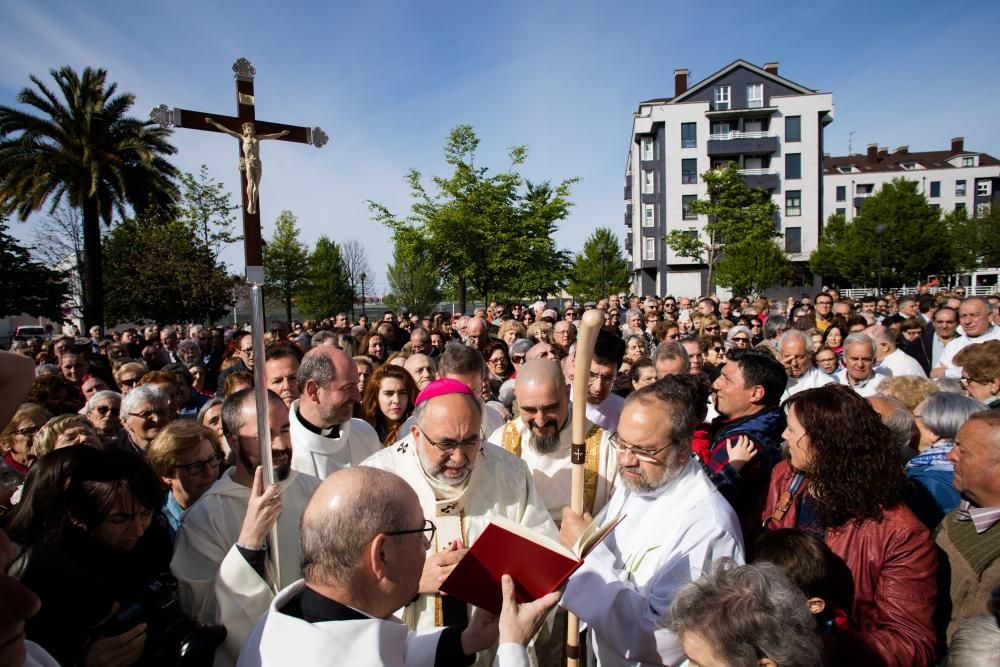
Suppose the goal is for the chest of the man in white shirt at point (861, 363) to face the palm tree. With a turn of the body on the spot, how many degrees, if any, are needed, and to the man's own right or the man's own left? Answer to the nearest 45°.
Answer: approximately 90° to the man's own right

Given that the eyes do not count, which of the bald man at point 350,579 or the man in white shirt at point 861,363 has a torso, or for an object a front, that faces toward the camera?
the man in white shirt

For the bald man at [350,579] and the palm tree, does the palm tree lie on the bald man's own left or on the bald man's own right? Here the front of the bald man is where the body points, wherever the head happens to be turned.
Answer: on the bald man's own left

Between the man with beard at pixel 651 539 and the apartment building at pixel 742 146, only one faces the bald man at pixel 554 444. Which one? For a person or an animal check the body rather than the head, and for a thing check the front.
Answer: the apartment building

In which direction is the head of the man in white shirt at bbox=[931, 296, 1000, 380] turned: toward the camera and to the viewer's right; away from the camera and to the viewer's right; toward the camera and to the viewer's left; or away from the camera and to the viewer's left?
toward the camera and to the viewer's left

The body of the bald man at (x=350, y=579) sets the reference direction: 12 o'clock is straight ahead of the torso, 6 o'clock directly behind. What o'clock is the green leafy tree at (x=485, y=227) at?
The green leafy tree is roughly at 11 o'clock from the bald man.

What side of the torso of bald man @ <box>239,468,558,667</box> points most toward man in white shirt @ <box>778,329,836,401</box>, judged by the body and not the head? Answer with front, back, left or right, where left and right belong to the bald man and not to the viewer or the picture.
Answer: front

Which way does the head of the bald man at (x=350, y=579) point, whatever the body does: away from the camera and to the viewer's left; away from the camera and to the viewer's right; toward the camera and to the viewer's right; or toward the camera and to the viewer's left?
away from the camera and to the viewer's right

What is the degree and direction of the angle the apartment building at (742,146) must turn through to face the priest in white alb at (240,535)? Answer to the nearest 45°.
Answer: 0° — it already faces them

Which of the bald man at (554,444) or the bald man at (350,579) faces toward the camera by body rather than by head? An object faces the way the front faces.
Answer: the bald man at (554,444)

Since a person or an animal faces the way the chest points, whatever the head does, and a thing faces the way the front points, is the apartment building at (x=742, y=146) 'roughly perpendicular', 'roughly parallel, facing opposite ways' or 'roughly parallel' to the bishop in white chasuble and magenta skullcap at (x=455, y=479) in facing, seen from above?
roughly parallel

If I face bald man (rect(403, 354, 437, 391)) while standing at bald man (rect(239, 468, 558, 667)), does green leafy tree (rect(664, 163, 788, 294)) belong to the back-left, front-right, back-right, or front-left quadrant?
front-right

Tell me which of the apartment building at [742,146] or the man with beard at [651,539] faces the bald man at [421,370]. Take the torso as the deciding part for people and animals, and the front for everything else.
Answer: the apartment building

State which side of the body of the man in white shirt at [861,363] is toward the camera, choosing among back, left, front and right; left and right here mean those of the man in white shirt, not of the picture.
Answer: front

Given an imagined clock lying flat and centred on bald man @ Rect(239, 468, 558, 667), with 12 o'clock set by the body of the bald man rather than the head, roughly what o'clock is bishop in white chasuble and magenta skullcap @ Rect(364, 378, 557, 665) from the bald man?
The bishop in white chasuble and magenta skullcap is roughly at 11 o'clock from the bald man.

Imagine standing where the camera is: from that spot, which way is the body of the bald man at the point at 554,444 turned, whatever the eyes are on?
toward the camera

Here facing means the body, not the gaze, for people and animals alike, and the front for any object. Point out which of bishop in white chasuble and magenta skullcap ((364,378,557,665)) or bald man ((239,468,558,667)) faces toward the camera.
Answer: the bishop in white chasuble and magenta skullcap

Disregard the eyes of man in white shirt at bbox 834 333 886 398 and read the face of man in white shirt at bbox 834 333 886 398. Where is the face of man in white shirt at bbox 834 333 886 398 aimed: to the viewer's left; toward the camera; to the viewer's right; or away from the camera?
toward the camera

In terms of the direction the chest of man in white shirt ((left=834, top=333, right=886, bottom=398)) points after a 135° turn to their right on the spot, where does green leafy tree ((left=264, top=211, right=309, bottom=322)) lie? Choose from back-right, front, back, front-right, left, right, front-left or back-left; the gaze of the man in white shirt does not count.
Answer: front
